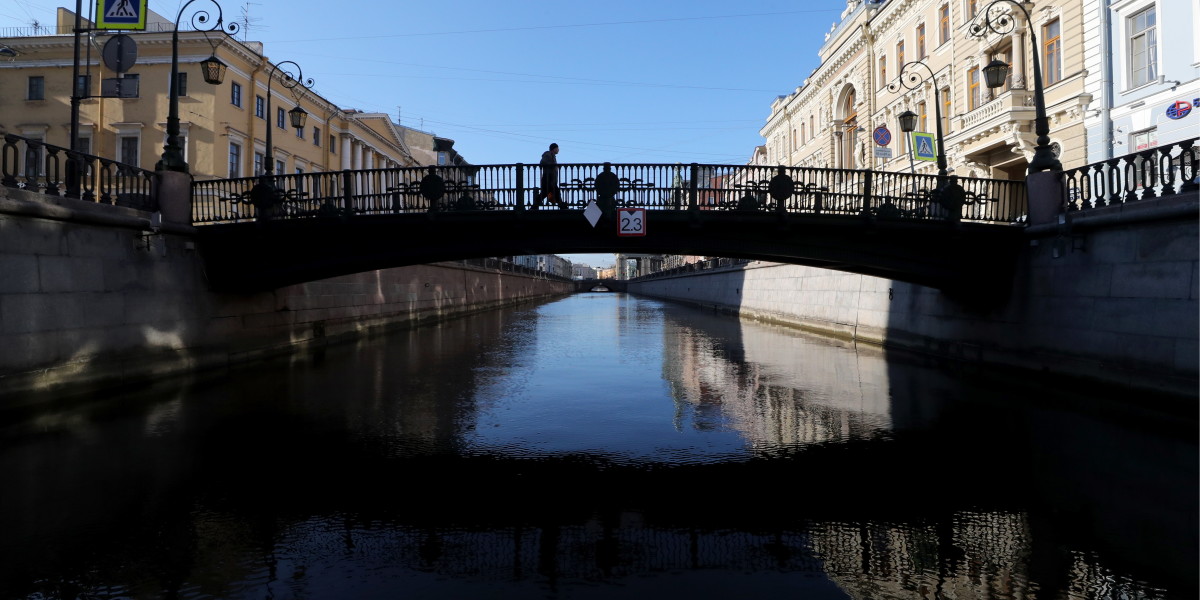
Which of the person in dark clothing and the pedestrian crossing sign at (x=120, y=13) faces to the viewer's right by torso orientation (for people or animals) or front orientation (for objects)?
the person in dark clothing

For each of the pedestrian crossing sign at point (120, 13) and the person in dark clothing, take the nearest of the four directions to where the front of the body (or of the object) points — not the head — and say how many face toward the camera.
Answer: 1

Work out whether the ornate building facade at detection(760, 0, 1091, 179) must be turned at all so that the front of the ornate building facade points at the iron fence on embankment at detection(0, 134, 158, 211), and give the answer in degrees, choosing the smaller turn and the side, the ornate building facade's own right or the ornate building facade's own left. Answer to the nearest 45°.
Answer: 0° — it already faces it

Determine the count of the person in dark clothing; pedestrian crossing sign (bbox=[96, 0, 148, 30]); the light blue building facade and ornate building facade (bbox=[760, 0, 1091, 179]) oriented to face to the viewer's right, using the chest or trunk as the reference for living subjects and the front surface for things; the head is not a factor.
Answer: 1

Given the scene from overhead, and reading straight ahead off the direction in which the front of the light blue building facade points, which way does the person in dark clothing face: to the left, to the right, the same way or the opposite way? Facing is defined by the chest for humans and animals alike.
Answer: the opposite way

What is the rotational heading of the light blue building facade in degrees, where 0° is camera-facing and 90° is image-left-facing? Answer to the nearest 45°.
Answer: approximately 45°

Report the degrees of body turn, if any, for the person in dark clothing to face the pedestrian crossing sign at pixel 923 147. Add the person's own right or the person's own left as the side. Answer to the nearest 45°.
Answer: approximately 45° to the person's own left

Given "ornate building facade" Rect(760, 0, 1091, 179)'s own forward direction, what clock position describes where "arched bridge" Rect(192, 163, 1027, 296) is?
The arched bridge is roughly at 11 o'clock from the ornate building facade.

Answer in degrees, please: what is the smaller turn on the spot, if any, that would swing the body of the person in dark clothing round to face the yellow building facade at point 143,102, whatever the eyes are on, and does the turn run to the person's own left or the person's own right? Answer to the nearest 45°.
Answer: approximately 135° to the person's own left

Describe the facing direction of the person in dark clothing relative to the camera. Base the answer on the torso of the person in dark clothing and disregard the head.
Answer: to the viewer's right

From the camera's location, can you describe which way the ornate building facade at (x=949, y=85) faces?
facing the viewer and to the left of the viewer
